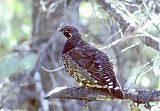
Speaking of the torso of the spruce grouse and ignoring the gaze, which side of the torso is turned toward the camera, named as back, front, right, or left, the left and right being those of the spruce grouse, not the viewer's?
left

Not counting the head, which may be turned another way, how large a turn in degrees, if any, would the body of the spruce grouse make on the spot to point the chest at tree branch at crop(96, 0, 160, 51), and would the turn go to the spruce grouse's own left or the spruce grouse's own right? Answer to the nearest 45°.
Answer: approximately 135° to the spruce grouse's own right
